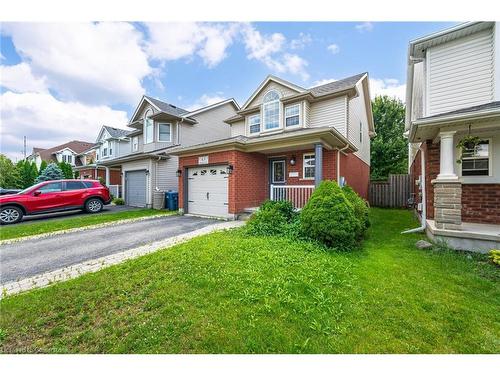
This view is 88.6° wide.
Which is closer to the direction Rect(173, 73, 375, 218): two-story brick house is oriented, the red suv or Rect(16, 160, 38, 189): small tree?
the red suv

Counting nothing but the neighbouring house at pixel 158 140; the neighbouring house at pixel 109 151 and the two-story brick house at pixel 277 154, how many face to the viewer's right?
0

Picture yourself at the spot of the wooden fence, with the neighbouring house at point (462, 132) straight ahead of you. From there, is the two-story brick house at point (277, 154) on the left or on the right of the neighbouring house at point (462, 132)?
right

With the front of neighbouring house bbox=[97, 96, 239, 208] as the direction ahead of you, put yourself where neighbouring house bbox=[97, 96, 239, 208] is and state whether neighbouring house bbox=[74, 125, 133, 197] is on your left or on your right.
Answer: on your right

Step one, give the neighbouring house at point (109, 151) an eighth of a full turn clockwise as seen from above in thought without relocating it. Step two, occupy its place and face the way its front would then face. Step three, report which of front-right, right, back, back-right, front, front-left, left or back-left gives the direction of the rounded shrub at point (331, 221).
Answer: left

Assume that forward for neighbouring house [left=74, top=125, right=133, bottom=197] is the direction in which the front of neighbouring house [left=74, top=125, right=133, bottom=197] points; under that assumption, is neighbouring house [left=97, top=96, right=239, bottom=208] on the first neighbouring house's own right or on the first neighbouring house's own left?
on the first neighbouring house's own left

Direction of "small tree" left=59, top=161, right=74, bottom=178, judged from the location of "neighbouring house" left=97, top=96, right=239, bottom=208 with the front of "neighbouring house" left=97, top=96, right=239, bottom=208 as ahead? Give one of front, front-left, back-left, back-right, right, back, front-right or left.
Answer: right

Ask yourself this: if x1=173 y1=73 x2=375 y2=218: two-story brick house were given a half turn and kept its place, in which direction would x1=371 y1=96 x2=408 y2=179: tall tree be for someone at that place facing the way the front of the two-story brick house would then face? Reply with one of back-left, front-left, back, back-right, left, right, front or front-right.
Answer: front

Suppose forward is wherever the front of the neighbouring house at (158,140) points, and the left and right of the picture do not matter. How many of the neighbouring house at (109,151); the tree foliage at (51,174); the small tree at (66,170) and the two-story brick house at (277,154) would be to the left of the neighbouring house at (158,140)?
1

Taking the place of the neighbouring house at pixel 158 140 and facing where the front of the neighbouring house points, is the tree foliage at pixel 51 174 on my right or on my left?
on my right

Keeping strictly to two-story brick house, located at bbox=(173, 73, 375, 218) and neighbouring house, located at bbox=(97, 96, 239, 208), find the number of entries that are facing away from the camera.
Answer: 0

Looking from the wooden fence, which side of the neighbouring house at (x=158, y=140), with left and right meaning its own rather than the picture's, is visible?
left

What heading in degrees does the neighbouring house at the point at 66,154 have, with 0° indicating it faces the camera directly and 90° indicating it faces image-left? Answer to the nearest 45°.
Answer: approximately 45°

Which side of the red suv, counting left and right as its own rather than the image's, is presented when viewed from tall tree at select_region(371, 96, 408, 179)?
back

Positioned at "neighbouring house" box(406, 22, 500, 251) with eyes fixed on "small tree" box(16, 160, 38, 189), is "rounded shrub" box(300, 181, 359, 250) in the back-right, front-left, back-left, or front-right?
front-left

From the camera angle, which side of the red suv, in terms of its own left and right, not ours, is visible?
left

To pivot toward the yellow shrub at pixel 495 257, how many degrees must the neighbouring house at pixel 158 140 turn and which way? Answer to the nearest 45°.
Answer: approximately 90° to its left

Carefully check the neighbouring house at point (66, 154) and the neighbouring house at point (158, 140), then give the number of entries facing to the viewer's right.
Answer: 0
